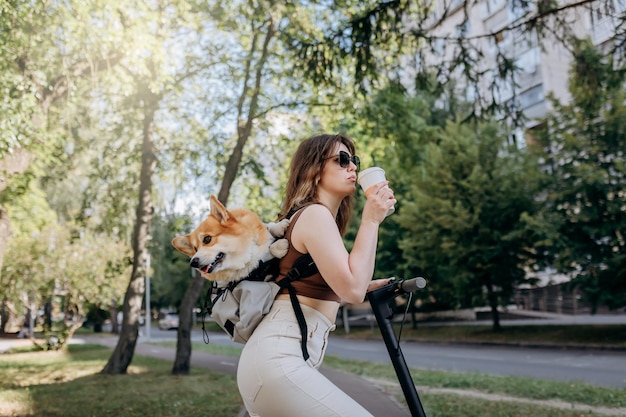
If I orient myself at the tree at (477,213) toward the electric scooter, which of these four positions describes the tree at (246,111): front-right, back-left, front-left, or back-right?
front-right

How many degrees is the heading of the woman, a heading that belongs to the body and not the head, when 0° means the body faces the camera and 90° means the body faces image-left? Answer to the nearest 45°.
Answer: approximately 270°

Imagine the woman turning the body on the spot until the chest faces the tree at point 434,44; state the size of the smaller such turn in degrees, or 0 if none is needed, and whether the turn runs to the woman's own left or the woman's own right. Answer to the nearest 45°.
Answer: approximately 90° to the woman's own left

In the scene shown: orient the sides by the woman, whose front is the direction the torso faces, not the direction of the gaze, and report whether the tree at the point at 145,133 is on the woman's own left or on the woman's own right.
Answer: on the woman's own left

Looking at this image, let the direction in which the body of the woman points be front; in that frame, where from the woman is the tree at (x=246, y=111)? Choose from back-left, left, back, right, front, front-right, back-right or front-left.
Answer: left

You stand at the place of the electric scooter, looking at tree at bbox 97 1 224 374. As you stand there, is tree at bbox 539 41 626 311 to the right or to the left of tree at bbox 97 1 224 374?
right

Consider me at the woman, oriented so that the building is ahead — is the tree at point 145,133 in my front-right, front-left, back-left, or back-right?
front-left

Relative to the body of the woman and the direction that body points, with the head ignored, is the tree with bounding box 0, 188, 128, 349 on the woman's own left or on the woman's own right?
on the woman's own left

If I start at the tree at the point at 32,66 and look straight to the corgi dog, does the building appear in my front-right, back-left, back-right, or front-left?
back-left

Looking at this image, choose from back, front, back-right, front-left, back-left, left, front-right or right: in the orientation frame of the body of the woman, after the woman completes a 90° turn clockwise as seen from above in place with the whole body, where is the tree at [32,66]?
back-right

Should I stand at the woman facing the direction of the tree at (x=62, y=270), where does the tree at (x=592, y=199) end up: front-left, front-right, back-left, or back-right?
front-right

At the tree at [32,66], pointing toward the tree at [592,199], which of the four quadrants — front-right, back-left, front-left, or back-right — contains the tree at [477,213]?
front-left

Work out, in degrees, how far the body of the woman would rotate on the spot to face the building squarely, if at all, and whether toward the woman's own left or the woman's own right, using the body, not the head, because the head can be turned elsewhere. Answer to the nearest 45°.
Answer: approximately 45° to the woman's own left
